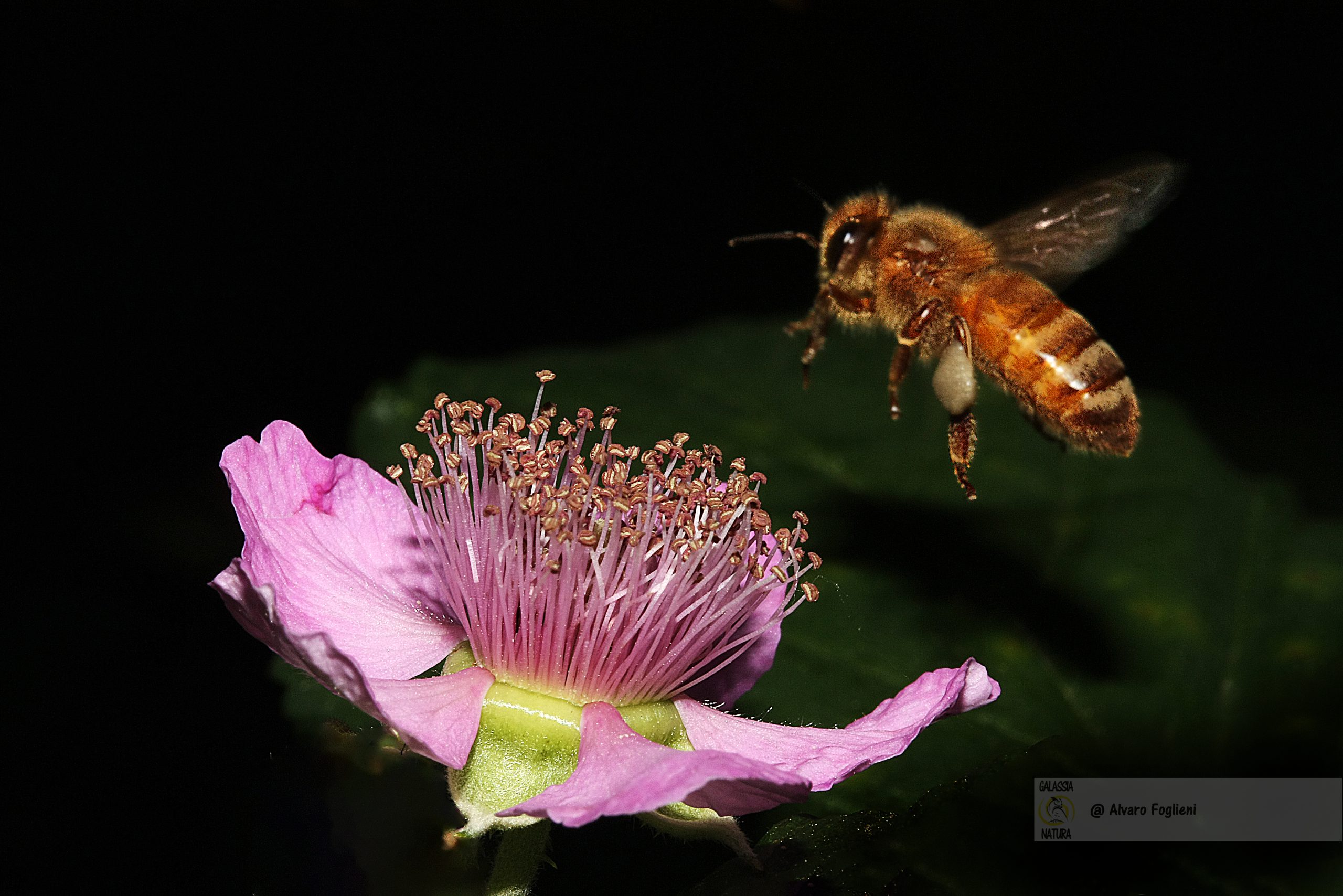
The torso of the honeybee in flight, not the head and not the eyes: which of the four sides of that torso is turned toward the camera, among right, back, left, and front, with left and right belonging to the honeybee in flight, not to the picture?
left

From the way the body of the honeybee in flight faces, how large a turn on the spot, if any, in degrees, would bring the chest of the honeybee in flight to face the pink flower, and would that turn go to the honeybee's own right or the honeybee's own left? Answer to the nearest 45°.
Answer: approximately 45° to the honeybee's own left
